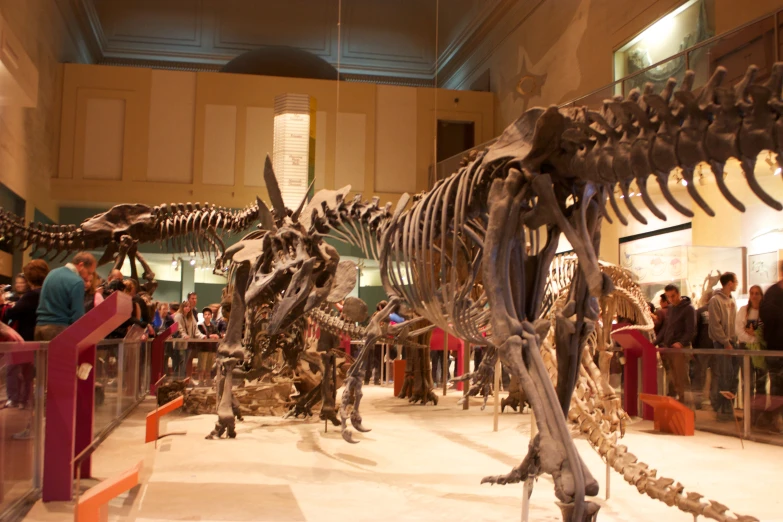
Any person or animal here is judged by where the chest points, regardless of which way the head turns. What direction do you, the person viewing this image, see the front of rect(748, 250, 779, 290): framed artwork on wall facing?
facing the viewer and to the left of the viewer

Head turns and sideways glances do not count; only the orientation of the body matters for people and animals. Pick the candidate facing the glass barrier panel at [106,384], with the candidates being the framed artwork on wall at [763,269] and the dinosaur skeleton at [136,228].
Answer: the framed artwork on wall

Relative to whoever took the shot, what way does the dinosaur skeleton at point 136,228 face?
facing to the right of the viewer

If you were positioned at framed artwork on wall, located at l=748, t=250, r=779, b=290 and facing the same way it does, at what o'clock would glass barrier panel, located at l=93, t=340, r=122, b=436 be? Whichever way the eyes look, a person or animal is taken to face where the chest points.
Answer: The glass barrier panel is roughly at 12 o'clock from the framed artwork on wall.

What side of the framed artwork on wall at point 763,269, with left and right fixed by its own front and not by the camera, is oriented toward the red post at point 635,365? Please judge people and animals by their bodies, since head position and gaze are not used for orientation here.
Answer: front

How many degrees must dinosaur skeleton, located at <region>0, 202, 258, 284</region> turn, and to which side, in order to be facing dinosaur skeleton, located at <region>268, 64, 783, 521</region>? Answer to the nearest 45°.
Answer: approximately 90° to its right

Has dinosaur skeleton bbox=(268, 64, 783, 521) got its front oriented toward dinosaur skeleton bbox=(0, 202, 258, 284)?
yes

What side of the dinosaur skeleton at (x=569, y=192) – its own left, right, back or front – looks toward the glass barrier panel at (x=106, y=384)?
front

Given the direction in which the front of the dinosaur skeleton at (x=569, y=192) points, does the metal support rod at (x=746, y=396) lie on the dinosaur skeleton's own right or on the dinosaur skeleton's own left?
on the dinosaur skeleton's own right

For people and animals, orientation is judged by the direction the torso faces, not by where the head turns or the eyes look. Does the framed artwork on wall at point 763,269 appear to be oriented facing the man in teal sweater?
yes

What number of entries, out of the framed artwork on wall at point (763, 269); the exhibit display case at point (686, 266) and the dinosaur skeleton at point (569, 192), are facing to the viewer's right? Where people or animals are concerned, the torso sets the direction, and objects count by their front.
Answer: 0

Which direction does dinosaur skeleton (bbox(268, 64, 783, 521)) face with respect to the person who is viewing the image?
facing away from the viewer and to the left of the viewer
